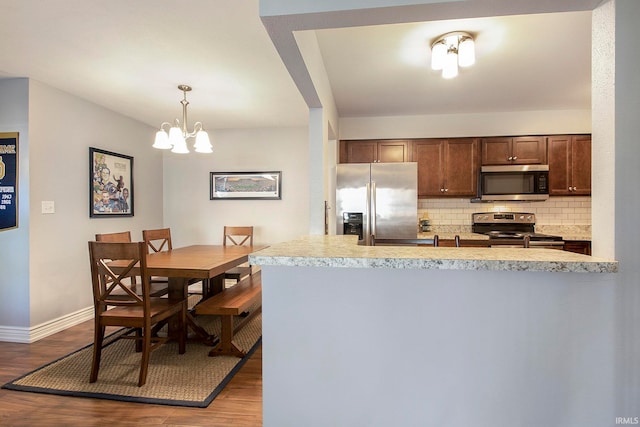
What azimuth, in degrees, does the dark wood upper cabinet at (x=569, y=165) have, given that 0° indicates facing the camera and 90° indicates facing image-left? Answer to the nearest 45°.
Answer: approximately 0°

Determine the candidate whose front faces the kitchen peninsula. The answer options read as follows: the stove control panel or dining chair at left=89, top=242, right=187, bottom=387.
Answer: the stove control panel

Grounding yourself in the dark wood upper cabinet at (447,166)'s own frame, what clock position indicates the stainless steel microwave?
The stainless steel microwave is roughly at 9 o'clock from the dark wood upper cabinet.

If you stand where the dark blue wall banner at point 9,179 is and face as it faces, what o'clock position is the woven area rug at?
The woven area rug is roughly at 9 o'clock from the dark blue wall banner.

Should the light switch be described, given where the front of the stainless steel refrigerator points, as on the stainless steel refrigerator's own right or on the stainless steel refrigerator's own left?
on the stainless steel refrigerator's own right

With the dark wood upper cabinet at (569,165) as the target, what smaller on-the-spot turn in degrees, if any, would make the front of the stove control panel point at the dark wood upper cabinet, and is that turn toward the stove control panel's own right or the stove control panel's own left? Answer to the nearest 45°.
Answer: approximately 90° to the stove control panel's own left
